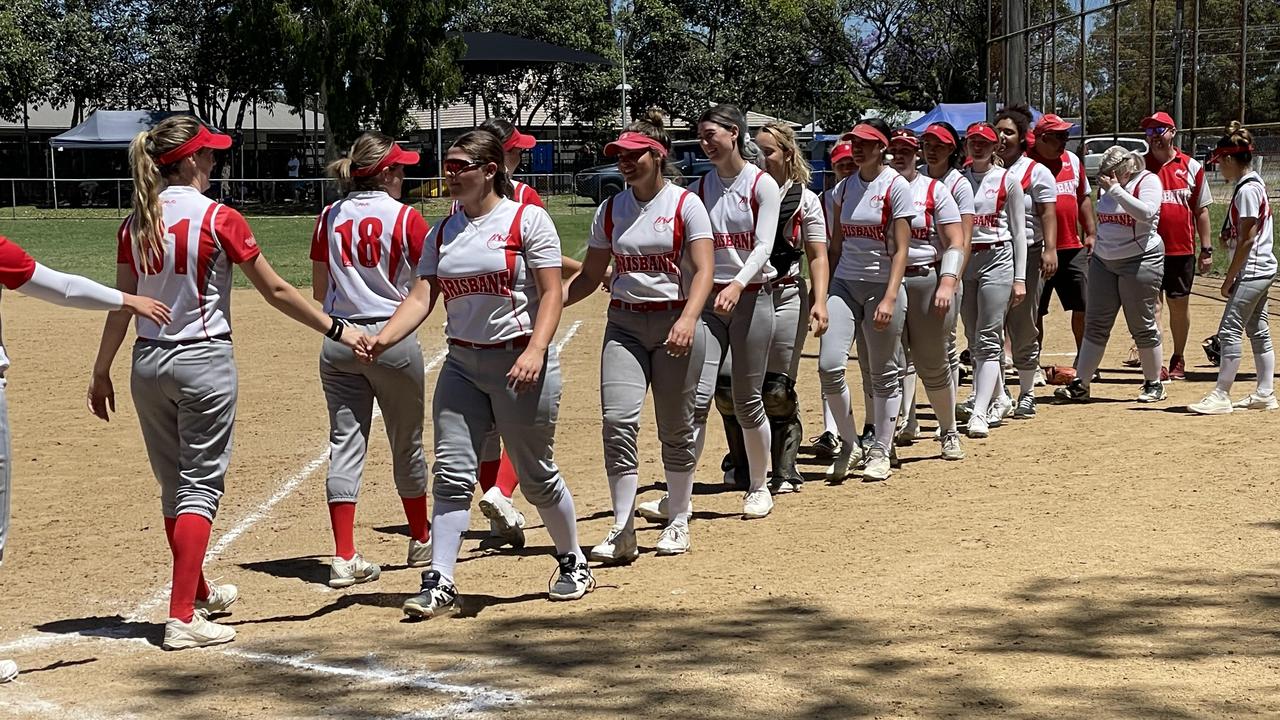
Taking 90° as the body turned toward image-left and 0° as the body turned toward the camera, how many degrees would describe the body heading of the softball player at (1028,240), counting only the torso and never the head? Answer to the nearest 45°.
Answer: approximately 45°

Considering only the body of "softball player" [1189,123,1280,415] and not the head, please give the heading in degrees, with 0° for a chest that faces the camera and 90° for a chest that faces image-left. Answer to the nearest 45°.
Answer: approximately 90°

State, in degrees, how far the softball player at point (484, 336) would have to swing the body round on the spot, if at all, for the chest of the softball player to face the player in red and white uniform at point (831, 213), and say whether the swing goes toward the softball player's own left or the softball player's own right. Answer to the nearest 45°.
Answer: approximately 180°

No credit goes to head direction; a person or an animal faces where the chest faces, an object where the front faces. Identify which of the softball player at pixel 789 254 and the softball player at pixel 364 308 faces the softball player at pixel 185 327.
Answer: the softball player at pixel 789 254

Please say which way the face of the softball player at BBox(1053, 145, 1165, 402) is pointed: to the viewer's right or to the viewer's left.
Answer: to the viewer's left

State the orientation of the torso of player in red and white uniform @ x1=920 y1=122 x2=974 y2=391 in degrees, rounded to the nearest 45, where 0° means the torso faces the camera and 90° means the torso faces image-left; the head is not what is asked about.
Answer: approximately 45°

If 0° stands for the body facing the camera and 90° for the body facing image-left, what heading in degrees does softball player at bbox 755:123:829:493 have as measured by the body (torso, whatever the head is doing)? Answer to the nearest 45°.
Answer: approximately 45°

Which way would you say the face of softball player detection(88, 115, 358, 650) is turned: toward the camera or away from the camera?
away from the camera

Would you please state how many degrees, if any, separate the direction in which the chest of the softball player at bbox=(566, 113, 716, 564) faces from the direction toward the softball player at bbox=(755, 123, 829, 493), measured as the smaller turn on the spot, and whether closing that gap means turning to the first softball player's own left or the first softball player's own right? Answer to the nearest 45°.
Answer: approximately 180°
